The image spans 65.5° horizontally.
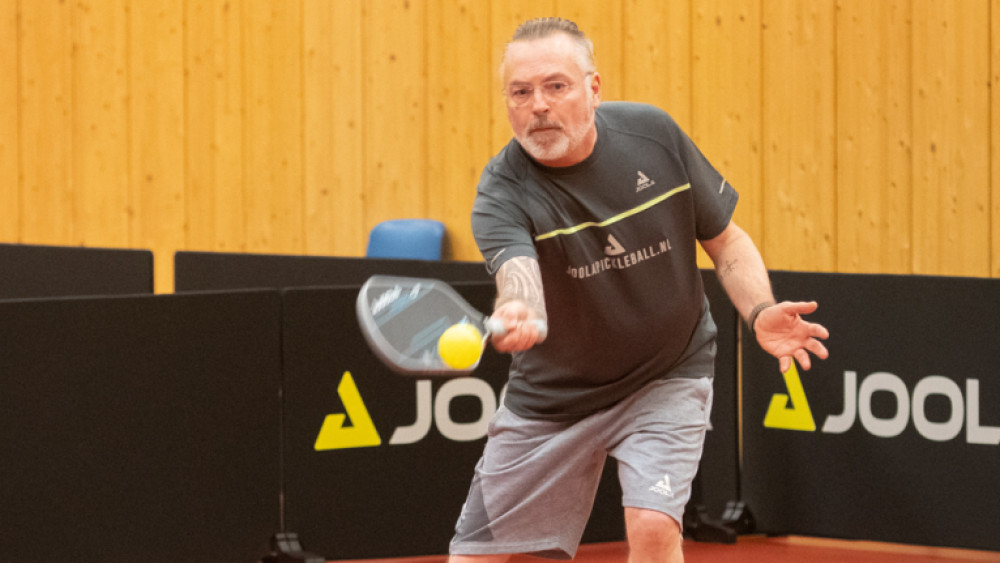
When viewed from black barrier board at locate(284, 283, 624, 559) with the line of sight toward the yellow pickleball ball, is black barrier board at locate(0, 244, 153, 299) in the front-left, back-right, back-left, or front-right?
back-right

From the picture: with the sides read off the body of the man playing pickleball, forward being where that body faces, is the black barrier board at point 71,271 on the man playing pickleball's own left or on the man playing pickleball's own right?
on the man playing pickleball's own right

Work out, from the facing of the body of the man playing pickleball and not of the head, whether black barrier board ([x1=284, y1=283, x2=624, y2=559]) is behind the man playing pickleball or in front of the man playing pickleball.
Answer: behind

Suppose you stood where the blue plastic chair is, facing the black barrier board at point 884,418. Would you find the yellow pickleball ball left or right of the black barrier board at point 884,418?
right

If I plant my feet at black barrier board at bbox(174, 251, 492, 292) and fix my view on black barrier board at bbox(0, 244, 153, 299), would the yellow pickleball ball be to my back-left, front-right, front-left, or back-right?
back-left

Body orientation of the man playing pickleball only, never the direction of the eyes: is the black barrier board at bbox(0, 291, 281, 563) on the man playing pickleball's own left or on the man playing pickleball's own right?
on the man playing pickleball's own right

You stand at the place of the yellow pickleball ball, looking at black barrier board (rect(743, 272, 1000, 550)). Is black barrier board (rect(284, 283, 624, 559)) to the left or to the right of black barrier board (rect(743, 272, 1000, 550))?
left

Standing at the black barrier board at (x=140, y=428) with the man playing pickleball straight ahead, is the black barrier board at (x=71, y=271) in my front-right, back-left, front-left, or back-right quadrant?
back-left

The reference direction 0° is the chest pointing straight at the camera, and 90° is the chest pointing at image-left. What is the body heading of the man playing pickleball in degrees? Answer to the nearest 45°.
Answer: approximately 0°
